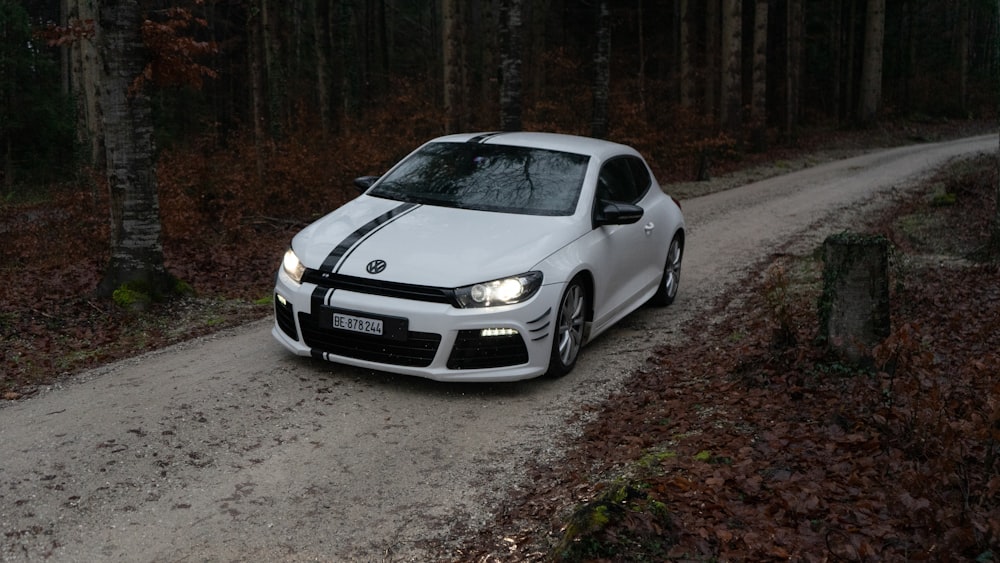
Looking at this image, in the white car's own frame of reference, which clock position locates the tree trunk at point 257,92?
The tree trunk is roughly at 4 o'clock from the white car.

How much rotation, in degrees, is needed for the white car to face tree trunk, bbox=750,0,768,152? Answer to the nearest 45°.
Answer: approximately 135° to its right

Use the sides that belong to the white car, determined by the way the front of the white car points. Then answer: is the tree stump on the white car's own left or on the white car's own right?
on the white car's own left

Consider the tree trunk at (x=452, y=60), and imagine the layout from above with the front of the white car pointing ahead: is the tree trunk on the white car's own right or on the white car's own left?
on the white car's own right

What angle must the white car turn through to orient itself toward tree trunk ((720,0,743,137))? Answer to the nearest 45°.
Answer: approximately 135° to its right

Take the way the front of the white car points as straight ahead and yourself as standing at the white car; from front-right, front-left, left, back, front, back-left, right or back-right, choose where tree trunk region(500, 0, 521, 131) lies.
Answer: back-right

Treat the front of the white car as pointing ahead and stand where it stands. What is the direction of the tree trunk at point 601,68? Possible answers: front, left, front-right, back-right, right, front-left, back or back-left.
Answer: back-right

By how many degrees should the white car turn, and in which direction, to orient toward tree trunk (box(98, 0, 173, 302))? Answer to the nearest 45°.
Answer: approximately 90° to its right

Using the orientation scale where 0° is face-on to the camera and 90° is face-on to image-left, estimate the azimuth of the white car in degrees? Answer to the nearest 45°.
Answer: approximately 45°

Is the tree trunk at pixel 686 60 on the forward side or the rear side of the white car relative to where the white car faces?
on the rear side
